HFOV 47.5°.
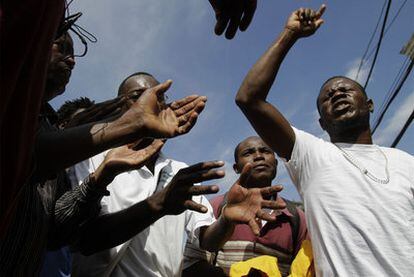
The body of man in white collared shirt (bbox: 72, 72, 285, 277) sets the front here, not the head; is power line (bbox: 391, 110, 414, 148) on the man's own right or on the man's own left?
on the man's own left

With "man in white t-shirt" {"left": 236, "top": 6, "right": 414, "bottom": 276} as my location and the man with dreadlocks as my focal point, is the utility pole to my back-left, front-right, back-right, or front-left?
back-right

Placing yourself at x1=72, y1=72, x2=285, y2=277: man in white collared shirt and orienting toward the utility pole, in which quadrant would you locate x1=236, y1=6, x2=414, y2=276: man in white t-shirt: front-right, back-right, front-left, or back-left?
front-right

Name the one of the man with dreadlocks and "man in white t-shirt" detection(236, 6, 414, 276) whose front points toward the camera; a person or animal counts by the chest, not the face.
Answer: the man in white t-shirt

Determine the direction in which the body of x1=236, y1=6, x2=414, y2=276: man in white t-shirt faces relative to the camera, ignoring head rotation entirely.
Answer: toward the camera

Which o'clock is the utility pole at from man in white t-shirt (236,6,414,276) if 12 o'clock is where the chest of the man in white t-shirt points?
The utility pole is roughly at 6 o'clock from the man in white t-shirt.

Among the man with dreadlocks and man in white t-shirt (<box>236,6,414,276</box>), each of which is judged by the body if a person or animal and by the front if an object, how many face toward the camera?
1

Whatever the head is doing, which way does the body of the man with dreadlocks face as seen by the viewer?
to the viewer's right

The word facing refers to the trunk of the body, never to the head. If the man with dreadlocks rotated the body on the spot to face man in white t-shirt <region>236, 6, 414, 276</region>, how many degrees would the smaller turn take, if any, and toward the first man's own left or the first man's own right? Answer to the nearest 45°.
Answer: approximately 45° to the first man's own left

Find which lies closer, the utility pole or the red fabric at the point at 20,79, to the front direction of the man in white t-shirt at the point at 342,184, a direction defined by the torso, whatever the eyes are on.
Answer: the red fabric

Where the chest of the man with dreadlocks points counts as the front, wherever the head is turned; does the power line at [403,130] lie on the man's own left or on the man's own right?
on the man's own left

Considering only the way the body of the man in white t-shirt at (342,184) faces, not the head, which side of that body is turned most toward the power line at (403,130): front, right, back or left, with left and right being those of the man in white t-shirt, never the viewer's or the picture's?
back

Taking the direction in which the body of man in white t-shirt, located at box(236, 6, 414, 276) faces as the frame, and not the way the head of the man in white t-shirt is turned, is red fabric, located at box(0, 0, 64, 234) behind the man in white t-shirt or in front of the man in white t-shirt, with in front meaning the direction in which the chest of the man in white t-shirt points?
in front

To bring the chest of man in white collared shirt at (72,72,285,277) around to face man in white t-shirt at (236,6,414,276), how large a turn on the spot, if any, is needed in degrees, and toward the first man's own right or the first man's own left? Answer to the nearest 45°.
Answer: approximately 45° to the first man's own left

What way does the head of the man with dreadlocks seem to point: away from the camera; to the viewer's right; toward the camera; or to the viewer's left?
to the viewer's right
